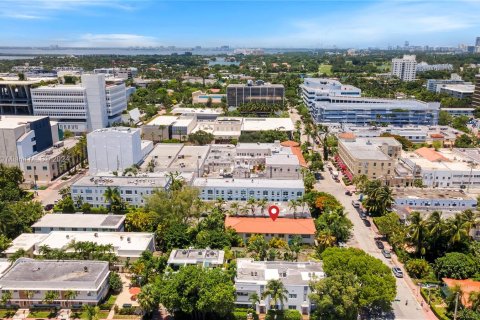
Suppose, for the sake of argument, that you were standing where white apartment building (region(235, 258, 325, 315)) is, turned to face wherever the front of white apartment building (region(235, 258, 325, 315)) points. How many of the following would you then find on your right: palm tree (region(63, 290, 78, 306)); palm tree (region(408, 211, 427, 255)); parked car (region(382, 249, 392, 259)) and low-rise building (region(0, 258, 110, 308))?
2

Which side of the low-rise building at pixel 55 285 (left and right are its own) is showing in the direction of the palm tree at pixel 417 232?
left

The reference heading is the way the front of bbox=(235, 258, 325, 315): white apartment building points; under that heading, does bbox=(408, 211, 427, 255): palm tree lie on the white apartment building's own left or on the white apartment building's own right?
on the white apartment building's own left

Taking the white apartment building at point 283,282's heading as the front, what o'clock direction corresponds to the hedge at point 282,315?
The hedge is roughly at 12 o'clock from the white apartment building.

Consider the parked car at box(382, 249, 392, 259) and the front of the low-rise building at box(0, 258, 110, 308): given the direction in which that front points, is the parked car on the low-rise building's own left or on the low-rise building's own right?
on the low-rise building's own left

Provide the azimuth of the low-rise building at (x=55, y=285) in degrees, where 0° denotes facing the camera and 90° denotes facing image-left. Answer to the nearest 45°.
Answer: approximately 0°

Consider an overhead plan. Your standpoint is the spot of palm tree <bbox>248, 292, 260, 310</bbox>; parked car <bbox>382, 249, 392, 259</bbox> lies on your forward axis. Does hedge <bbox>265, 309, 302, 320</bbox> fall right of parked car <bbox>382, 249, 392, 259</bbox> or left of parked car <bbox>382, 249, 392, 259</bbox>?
right

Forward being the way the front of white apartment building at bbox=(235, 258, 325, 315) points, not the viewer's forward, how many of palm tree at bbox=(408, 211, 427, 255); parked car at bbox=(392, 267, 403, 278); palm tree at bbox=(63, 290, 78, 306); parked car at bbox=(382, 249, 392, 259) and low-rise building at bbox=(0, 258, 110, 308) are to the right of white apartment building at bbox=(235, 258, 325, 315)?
2

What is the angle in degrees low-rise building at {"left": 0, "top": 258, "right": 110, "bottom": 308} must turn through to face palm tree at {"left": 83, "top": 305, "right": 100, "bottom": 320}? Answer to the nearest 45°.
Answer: approximately 45° to its left

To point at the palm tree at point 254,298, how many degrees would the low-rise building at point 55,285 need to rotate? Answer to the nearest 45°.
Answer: approximately 45° to its left

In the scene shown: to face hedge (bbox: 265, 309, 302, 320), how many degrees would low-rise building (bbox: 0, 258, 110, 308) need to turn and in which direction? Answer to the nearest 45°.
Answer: approximately 45° to its left

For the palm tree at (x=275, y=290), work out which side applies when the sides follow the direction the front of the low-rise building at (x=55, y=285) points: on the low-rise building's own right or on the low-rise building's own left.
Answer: on the low-rise building's own left

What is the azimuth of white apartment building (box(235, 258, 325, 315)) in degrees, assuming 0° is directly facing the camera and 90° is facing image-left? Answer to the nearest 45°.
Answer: approximately 0°

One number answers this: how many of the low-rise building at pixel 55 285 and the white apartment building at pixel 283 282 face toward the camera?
2

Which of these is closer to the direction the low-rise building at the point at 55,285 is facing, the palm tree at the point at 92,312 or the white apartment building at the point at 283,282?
the palm tree

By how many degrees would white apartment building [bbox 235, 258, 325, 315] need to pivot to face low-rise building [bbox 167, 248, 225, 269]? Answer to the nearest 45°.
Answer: approximately 90° to its right

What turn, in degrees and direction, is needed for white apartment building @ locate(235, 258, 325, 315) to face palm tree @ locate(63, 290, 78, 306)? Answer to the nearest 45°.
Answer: approximately 90° to its right
